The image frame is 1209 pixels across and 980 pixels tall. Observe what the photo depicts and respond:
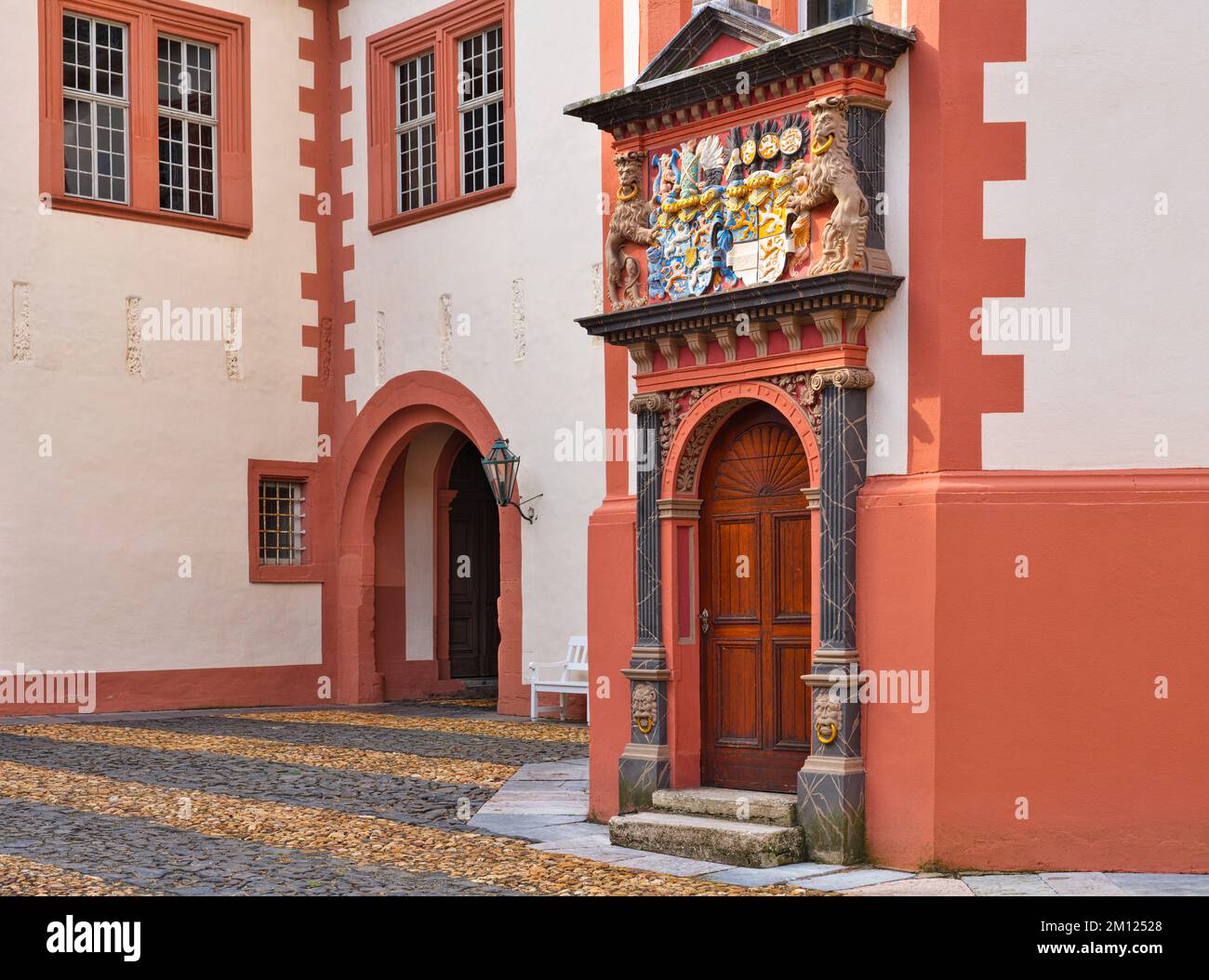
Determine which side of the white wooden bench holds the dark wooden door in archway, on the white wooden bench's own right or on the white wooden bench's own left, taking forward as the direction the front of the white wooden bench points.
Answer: on the white wooden bench's own right

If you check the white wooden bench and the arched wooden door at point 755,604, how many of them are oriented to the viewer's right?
0

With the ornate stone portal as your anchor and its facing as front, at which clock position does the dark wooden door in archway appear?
The dark wooden door in archway is roughly at 4 o'clock from the ornate stone portal.

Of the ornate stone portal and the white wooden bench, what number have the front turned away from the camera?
0

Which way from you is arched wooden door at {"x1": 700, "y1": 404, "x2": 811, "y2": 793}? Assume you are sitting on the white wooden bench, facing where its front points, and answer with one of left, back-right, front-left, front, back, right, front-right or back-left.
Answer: front-left

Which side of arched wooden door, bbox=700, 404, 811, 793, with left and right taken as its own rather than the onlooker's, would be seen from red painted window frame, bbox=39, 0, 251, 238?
right

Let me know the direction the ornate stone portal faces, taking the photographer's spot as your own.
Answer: facing the viewer and to the left of the viewer
